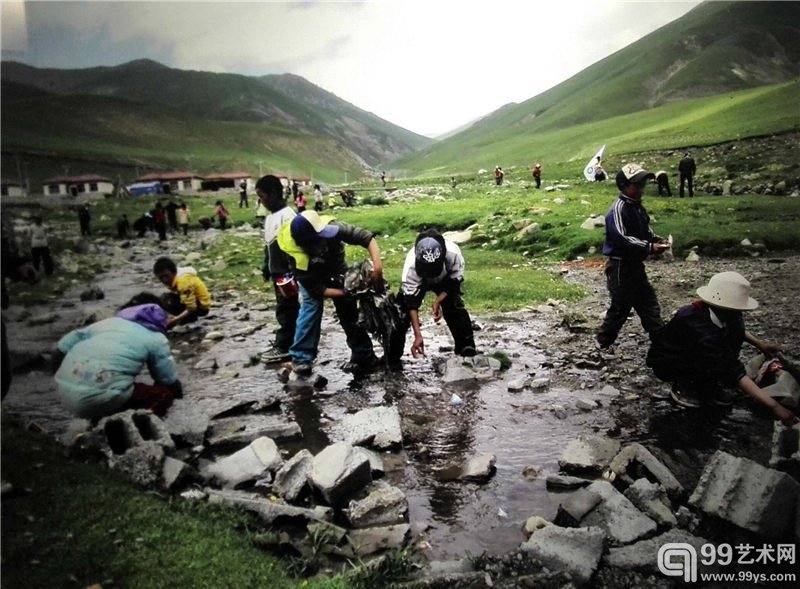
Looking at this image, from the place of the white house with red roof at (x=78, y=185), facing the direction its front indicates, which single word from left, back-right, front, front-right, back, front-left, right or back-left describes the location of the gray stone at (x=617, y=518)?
front-left

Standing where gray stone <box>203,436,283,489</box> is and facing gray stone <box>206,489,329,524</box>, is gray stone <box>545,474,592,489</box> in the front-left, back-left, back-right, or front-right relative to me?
front-left

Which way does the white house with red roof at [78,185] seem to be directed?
toward the camera

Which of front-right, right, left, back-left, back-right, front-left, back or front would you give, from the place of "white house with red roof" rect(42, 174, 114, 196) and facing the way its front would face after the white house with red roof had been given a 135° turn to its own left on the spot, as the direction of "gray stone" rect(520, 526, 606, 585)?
right

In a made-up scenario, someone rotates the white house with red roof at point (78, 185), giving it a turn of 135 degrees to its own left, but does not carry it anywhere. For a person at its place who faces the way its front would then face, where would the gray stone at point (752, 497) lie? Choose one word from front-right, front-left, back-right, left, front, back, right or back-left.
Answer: right

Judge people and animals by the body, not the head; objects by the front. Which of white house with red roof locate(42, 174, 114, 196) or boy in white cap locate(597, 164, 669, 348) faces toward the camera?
the white house with red roof

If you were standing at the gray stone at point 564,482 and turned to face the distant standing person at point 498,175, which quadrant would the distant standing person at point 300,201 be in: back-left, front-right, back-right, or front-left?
front-left

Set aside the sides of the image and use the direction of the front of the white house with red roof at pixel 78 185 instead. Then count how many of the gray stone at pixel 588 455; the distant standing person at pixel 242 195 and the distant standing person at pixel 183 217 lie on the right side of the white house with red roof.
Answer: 0

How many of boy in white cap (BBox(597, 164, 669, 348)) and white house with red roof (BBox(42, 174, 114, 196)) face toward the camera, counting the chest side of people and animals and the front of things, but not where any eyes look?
1

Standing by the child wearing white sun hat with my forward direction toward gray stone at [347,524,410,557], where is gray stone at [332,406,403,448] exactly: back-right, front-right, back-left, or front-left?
front-right
